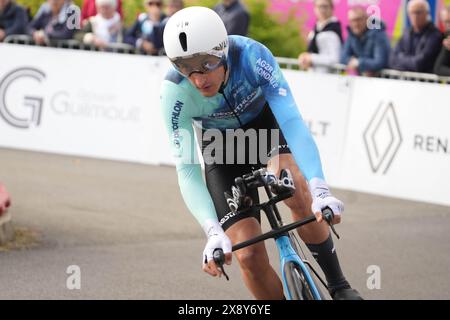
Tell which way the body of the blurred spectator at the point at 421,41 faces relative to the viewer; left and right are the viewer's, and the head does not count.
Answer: facing the viewer and to the left of the viewer

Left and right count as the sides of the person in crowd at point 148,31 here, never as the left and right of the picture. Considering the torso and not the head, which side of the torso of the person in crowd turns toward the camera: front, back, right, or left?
front

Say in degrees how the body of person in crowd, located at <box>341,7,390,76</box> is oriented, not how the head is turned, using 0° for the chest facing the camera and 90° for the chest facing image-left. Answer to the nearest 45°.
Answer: approximately 45°

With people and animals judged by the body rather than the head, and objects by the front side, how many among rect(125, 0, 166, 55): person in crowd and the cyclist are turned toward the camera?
2

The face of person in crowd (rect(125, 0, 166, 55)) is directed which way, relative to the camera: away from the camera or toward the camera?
toward the camera

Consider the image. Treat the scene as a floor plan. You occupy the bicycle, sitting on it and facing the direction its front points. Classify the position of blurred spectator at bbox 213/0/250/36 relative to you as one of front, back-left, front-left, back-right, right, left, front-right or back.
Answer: back

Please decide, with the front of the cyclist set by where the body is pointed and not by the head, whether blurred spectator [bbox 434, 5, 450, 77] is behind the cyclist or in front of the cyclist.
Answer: behind

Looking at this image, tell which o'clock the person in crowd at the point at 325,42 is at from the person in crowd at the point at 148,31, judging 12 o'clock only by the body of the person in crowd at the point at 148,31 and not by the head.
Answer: the person in crowd at the point at 325,42 is roughly at 10 o'clock from the person in crowd at the point at 148,31.

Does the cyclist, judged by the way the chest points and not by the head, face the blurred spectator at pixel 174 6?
no

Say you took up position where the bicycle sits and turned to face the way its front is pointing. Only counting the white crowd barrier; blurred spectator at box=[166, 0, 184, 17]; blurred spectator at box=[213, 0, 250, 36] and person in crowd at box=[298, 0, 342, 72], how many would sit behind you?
4

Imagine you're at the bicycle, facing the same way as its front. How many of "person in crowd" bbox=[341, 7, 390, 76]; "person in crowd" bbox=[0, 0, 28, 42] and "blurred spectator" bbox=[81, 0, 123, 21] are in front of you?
0

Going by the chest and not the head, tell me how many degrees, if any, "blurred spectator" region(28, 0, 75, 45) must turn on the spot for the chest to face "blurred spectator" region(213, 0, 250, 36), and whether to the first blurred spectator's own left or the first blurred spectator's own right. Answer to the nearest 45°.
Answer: approximately 90° to the first blurred spectator's own left

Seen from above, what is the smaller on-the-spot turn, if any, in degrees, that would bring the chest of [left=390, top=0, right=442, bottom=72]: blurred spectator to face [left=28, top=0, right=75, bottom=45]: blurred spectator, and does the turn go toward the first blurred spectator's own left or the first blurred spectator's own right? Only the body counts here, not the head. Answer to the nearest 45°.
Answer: approximately 45° to the first blurred spectator's own right

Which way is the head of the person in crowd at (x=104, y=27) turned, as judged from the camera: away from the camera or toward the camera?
toward the camera

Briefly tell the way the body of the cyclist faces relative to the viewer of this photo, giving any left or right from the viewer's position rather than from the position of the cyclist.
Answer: facing the viewer

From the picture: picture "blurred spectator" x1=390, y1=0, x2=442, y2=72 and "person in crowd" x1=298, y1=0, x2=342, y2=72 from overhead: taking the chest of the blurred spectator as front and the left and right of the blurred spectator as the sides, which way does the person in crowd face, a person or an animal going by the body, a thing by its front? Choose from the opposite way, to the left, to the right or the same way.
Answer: the same way

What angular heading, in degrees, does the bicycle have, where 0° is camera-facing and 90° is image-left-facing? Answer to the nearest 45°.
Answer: approximately 0°

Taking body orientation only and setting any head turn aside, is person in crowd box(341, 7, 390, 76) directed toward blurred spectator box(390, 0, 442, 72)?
no

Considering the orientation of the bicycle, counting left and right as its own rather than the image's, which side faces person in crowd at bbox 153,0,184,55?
back

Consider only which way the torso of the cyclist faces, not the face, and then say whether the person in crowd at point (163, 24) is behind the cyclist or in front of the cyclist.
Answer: behind
